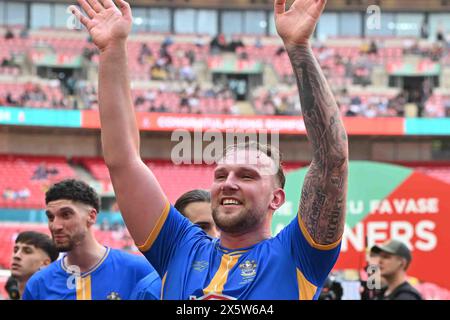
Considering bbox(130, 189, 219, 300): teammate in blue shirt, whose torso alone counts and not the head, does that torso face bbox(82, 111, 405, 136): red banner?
no

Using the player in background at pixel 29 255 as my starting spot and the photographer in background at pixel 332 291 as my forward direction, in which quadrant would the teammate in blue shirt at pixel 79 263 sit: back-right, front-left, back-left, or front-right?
front-right

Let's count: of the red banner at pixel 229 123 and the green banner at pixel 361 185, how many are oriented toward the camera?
2

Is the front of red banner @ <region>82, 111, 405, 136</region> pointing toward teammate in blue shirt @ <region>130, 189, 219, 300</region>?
yes

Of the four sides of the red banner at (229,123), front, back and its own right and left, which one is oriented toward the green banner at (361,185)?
front

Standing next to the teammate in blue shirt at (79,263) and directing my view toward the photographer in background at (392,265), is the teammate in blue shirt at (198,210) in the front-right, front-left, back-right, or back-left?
front-right

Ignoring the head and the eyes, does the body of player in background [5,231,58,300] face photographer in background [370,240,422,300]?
no

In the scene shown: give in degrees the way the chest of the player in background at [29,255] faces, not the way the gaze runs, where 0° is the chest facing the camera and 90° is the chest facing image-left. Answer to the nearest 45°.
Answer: approximately 45°

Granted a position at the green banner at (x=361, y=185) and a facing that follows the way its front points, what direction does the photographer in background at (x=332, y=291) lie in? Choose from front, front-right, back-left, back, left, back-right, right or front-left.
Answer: front

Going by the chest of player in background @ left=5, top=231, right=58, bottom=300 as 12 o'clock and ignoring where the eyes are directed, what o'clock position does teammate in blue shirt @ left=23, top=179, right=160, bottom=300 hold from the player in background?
The teammate in blue shirt is roughly at 10 o'clock from the player in background.

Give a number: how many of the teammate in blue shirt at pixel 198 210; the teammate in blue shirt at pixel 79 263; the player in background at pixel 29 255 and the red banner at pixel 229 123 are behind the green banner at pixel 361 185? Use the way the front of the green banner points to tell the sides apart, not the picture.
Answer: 1

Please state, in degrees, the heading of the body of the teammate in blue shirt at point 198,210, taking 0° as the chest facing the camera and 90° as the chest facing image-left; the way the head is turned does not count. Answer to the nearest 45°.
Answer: approximately 315°

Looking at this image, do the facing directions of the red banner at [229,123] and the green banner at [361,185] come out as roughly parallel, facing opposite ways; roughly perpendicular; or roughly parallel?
roughly parallel

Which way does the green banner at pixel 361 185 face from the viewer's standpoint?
toward the camera

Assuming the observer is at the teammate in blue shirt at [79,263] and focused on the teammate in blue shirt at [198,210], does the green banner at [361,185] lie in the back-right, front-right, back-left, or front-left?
front-left

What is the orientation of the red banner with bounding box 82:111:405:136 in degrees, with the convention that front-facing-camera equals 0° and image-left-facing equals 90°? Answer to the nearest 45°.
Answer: approximately 0°

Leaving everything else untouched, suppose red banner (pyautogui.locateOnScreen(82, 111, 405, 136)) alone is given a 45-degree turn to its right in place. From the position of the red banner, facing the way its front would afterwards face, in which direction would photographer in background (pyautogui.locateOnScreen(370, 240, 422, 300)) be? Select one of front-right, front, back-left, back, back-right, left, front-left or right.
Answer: front-left
